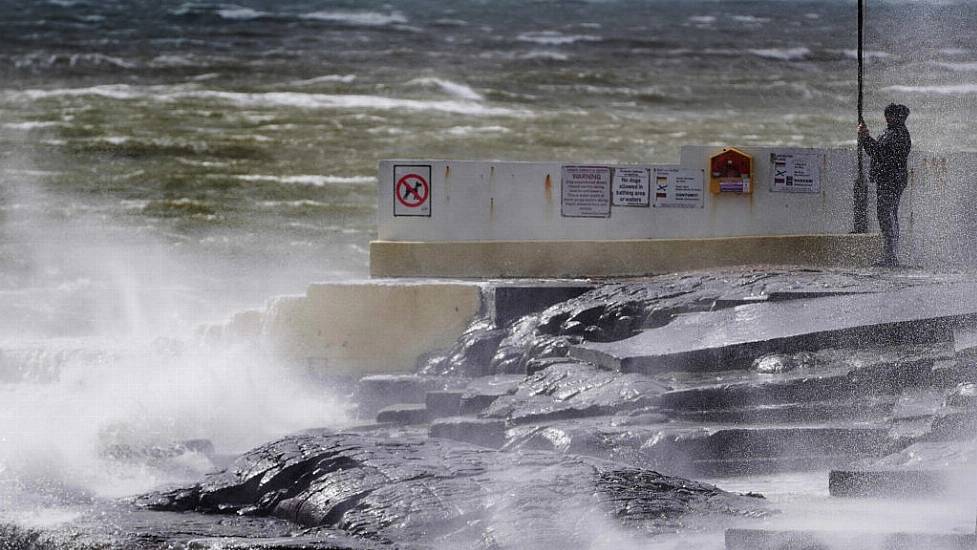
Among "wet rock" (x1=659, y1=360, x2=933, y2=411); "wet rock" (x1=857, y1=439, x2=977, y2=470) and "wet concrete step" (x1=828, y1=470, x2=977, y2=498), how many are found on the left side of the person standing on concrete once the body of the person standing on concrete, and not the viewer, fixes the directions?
3

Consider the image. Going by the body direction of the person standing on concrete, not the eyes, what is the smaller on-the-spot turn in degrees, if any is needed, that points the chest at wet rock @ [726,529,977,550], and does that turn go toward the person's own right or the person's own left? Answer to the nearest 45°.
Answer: approximately 90° to the person's own left

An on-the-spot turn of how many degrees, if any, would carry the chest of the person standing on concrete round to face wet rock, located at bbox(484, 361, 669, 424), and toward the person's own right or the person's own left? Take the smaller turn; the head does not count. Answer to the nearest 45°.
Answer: approximately 45° to the person's own left

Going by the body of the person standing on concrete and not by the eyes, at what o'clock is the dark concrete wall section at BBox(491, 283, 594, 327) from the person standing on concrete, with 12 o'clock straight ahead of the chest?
The dark concrete wall section is roughly at 11 o'clock from the person standing on concrete.

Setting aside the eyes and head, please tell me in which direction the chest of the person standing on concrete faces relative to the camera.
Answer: to the viewer's left

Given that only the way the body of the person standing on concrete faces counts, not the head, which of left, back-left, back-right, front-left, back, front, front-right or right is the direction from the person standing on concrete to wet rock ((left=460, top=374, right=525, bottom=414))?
front-left

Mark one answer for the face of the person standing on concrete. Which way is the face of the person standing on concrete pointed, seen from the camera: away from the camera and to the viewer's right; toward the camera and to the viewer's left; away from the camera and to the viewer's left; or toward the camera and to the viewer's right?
toward the camera and to the viewer's left

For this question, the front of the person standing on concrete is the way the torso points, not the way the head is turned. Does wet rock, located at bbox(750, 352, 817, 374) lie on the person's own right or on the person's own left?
on the person's own left

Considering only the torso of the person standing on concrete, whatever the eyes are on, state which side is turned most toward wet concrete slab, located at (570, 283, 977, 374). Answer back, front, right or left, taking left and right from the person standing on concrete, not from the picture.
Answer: left

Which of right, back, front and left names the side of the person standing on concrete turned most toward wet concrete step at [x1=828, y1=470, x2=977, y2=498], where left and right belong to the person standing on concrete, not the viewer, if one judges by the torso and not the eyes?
left

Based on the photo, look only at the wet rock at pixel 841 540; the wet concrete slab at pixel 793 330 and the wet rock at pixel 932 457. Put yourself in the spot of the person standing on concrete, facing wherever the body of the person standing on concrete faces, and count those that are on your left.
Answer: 3

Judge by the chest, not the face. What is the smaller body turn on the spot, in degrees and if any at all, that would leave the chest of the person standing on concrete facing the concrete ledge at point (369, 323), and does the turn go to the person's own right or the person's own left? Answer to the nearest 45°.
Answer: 0° — they already face it

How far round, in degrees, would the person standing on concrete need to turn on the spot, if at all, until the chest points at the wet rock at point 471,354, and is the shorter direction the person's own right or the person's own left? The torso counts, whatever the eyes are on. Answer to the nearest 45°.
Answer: approximately 45° to the person's own left
